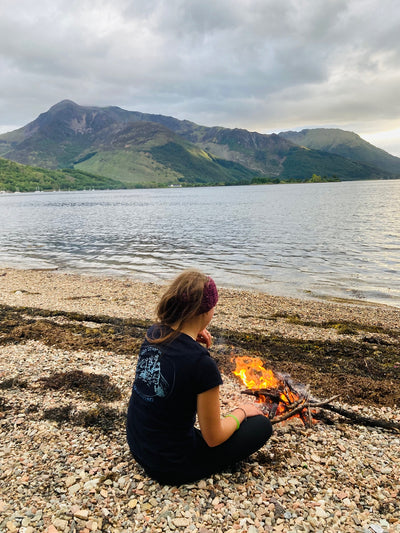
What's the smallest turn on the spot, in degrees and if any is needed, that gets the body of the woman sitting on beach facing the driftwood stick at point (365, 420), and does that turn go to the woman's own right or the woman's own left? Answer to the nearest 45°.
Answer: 0° — they already face it

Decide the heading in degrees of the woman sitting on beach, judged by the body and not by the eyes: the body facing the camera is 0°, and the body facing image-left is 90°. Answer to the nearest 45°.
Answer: approximately 225°

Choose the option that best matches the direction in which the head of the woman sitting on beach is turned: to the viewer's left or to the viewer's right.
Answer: to the viewer's right

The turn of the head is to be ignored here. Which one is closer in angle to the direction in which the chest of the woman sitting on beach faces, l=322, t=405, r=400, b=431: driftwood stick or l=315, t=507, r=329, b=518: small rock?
the driftwood stick

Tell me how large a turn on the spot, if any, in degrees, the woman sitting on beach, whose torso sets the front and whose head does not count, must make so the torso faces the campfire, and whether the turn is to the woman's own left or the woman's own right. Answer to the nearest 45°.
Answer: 0° — they already face it
